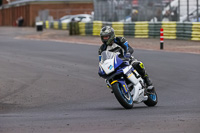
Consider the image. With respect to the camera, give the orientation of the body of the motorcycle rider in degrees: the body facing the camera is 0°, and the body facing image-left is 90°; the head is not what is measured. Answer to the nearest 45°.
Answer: approximately 45°

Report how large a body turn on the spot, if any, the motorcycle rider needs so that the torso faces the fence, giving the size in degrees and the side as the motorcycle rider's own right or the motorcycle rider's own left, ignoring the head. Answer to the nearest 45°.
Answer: approximately 135° to the motorcycle rider's own right

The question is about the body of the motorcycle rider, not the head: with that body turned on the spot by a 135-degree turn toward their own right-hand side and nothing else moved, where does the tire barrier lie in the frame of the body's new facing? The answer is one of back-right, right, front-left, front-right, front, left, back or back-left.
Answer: front

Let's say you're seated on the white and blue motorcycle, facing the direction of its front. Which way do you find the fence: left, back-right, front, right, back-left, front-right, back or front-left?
back-right

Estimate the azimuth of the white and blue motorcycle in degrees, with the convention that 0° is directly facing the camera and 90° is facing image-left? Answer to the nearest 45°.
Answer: approximately 45°

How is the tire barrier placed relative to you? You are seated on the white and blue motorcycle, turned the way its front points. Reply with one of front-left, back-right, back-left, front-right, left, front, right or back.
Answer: back-right
